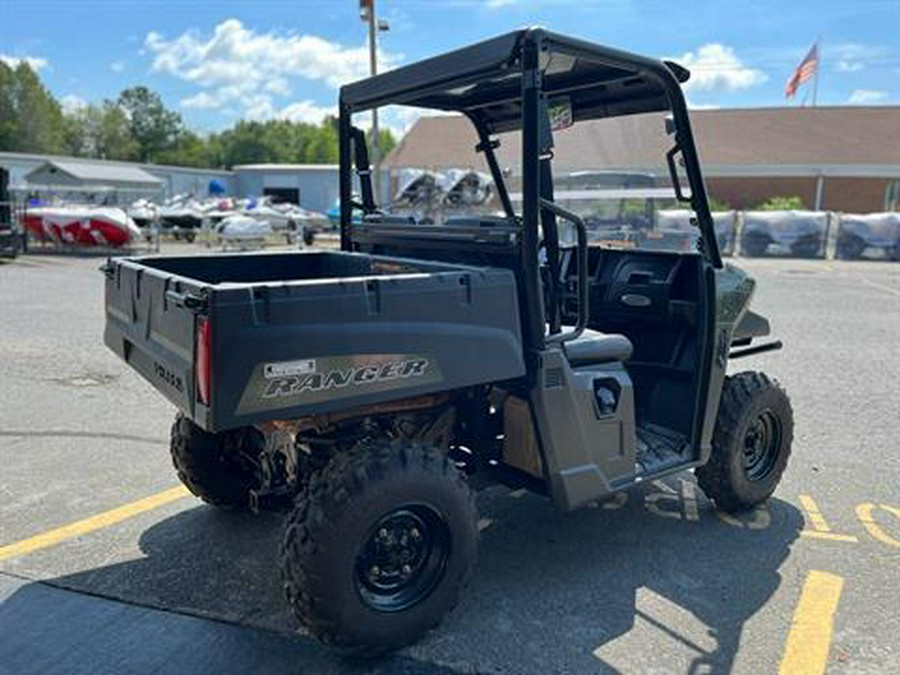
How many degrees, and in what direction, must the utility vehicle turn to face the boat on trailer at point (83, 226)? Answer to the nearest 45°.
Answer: approximately 90° to its left

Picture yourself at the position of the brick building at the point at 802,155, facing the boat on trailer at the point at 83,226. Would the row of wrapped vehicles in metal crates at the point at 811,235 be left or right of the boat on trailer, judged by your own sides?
left

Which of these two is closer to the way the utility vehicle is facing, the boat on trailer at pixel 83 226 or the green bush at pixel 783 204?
the green bush

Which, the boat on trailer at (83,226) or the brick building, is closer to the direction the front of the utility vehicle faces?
the brick building

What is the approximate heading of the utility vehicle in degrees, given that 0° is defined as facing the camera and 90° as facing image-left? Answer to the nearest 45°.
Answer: approximately 225°

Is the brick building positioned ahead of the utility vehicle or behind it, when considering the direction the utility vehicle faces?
ahead

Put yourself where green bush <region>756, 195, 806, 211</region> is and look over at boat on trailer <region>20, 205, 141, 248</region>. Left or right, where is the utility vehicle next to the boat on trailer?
left

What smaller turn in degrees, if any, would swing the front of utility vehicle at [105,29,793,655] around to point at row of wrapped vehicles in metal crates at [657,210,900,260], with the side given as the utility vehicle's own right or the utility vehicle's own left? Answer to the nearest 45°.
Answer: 0° — it already faces it

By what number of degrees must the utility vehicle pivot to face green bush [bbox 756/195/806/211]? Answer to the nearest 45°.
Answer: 0° — it already faces it
